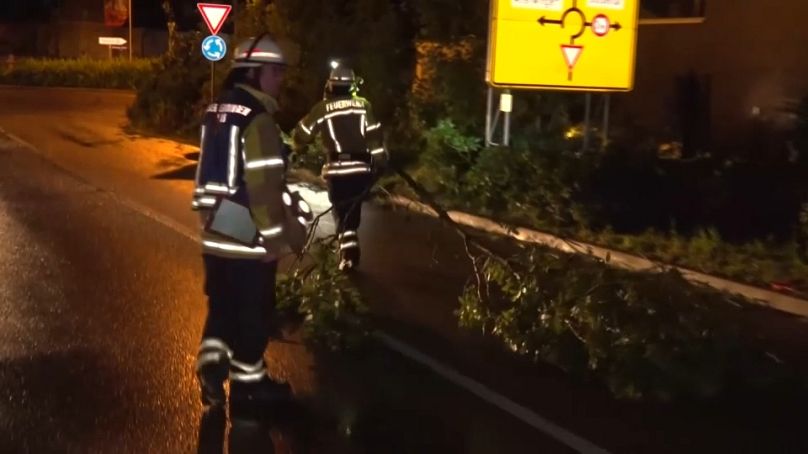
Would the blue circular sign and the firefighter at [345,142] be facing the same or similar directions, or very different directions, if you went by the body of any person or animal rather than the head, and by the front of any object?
very different directions

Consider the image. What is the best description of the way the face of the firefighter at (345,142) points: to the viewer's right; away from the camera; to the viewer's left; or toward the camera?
away from the camera

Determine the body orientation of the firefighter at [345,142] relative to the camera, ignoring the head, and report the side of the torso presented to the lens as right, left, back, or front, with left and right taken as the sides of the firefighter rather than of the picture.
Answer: back

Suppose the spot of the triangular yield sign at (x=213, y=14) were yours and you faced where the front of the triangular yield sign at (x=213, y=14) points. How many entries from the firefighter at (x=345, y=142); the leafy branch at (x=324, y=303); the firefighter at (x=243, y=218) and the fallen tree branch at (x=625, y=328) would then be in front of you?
4

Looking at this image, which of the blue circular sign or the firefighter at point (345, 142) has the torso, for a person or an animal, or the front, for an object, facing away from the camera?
the firefighter

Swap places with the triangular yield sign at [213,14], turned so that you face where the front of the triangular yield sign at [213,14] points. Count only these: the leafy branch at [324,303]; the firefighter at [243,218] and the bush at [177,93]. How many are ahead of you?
2

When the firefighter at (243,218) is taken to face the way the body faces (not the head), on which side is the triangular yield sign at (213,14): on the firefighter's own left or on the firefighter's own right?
on the firefighter's own left

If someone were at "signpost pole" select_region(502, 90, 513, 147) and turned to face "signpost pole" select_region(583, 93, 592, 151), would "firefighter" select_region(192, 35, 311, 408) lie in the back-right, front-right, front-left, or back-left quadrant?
back-right

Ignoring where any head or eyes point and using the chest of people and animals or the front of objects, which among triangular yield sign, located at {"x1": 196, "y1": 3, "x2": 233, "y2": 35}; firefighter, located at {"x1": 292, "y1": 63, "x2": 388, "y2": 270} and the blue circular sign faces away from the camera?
the firefighter

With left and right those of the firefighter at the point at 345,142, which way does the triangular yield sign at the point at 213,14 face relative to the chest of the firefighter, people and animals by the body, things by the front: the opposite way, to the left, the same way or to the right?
the opposite way

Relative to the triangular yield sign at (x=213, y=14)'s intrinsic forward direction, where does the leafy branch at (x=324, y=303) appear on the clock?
The leafy branch is roughly at 12 o'clock from the triangular yield sign.

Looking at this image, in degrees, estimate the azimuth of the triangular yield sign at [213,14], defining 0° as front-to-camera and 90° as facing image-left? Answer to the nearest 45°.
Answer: approximately 0°

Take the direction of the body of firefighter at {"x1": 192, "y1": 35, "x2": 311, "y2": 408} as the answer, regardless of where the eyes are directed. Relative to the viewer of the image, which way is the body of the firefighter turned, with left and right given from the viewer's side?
facing away from the viewer and to the right of the viewer

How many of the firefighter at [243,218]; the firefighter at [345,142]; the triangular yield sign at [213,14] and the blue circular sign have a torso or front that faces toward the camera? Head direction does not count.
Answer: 2

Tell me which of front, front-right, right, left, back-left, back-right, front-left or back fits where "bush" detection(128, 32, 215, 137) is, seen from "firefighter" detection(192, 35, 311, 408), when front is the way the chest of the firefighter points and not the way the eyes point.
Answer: front-left
